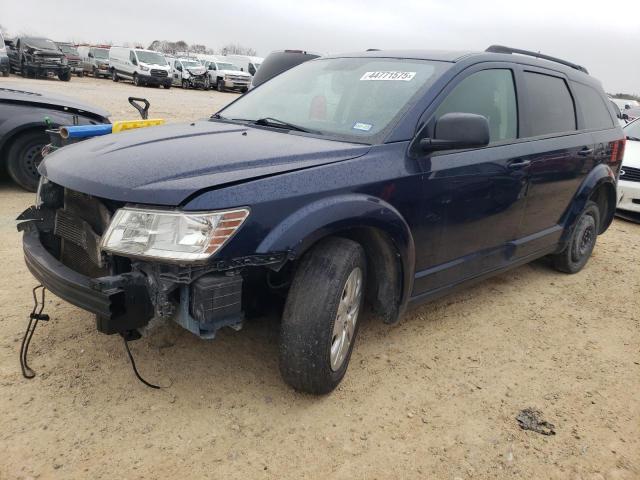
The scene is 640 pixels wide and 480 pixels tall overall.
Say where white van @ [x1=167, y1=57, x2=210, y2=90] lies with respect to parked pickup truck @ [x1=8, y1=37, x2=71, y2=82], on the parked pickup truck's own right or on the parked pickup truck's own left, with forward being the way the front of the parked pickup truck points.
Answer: on the parked pickup truck's own left

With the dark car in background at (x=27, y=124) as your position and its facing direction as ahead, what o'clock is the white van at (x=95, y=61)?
The white van is roughly at 9 o'clock from the dark car in background.

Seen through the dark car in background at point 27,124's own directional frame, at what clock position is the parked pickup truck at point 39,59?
The parked pickup truck is roughly at 9 o'clock from the dark car in background.

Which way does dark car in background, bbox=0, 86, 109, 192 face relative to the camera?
to the viewer's right

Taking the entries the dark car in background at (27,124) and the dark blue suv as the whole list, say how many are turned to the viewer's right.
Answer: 1

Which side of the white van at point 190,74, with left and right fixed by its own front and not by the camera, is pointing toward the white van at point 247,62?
left

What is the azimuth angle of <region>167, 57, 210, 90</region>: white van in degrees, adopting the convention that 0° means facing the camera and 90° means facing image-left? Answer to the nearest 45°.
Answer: approximately 315°

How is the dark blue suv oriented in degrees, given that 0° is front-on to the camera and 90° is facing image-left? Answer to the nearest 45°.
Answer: approximately 45°

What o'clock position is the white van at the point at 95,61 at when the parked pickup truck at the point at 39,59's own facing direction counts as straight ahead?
The white van is roughly at 8 o'clock from the parked pickup truck.

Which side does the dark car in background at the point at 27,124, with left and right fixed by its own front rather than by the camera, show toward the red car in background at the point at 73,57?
left

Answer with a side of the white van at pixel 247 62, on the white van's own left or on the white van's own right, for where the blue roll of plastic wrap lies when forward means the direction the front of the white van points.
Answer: on the white van's own right

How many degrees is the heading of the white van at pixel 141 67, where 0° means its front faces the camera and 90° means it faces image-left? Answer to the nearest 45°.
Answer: approximately 315°

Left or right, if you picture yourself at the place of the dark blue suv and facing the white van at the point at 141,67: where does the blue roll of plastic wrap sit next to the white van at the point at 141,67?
left
